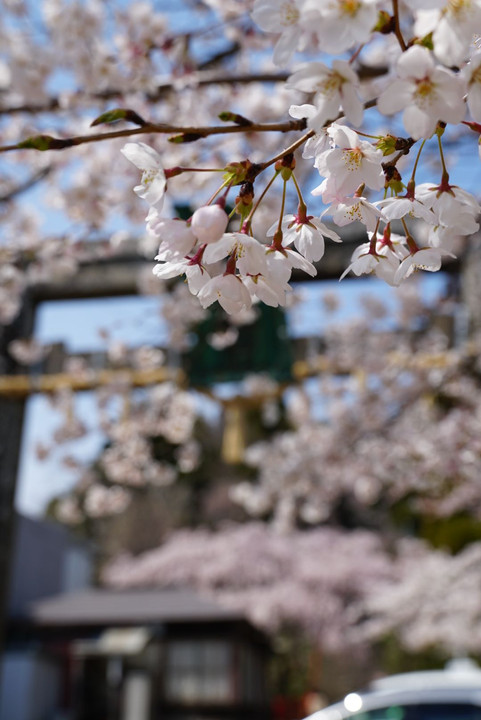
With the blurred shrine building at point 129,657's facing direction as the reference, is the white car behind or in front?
in front

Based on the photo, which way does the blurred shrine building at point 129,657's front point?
toward the camera
